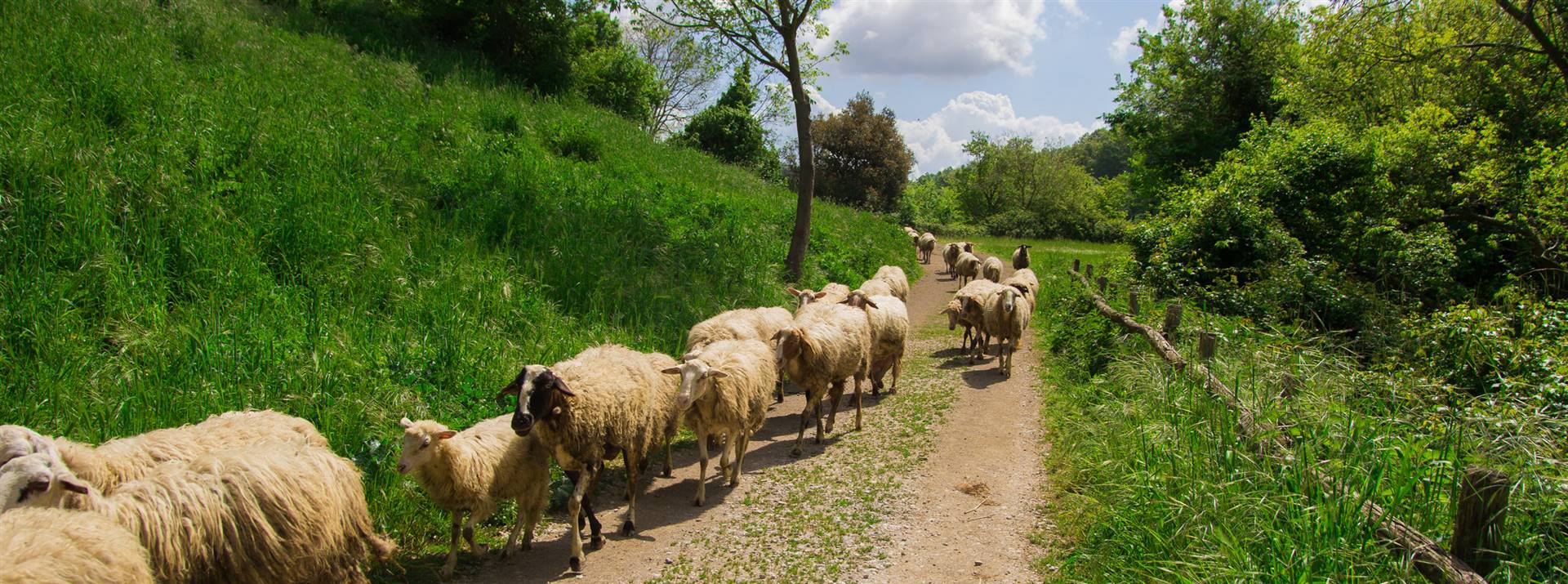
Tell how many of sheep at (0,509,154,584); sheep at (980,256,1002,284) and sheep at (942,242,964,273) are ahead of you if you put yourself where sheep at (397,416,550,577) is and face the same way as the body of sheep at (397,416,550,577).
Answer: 1

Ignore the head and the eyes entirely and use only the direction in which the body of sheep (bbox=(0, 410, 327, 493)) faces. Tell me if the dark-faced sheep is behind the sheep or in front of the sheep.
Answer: behind

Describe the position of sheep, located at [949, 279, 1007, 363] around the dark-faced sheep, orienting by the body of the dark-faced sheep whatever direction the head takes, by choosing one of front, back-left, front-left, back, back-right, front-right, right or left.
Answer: back

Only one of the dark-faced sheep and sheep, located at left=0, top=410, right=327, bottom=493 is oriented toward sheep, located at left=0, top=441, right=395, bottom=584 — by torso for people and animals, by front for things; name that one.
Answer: the dark-faced sheep

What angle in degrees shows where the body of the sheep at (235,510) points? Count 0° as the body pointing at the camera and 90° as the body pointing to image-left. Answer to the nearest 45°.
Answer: approximately 90°

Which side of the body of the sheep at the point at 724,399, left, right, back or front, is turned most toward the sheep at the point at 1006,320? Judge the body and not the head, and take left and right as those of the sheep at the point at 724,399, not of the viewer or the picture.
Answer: back

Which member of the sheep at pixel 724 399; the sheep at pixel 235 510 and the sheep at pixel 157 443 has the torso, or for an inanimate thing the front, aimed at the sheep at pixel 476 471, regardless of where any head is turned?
the sheep at pixel 724 399

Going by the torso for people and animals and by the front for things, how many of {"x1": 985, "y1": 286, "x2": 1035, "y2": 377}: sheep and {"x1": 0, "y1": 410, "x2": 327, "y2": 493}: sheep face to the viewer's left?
1

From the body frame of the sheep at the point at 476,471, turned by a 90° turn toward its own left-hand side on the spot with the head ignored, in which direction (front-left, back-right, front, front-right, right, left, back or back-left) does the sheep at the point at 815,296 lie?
left

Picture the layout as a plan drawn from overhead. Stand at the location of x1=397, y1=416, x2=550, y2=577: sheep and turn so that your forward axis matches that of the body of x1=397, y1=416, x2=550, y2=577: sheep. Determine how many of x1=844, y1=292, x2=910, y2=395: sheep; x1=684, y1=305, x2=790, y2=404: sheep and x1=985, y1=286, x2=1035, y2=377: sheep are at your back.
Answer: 3

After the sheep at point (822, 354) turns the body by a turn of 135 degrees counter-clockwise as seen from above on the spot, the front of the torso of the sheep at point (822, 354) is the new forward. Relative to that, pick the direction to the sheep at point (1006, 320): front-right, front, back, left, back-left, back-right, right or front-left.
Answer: front-left

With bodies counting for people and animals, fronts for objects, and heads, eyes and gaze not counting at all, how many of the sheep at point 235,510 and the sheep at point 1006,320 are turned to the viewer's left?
1

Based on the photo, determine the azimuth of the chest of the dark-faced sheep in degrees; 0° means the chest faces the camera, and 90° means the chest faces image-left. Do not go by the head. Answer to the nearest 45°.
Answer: approximately 45°

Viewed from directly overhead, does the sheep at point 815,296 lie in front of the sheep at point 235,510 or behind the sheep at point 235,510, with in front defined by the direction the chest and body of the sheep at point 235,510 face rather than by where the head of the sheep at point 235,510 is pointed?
behind

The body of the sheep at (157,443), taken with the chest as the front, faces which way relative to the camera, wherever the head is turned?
to the viewer's left
